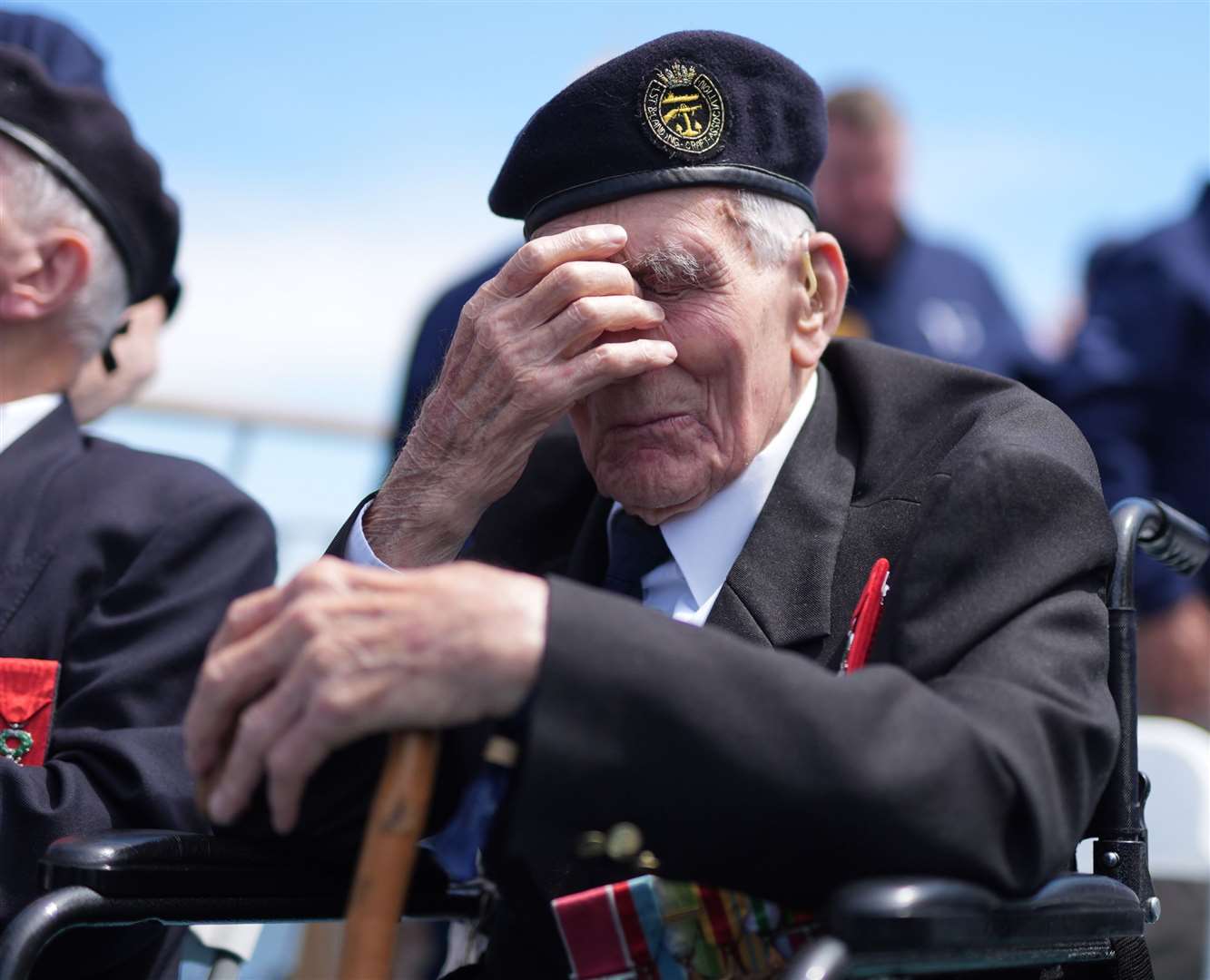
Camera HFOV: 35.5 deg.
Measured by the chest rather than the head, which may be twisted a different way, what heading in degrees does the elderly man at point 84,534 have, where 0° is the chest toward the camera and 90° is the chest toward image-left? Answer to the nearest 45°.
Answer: approximately 45°

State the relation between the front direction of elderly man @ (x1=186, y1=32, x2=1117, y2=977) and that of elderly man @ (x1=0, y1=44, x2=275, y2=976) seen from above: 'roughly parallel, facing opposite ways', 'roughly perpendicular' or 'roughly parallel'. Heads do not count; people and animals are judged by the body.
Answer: roughly parallel

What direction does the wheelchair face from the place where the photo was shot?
facing the viewer and to the left of the viewer

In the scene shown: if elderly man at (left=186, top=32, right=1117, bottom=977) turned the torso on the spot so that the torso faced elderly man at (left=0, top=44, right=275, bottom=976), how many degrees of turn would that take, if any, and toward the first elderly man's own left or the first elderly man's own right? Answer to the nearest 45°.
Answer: approximately 90° to the first elderly man's own right

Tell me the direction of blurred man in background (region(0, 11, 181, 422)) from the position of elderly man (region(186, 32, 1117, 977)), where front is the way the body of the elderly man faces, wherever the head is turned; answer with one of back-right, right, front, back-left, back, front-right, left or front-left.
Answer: right

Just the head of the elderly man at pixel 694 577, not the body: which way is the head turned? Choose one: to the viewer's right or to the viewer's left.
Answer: to the viewer's left

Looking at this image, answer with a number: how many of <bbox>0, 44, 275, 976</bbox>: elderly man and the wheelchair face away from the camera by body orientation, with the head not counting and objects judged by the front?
0

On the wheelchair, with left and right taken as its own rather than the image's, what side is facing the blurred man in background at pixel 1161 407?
back

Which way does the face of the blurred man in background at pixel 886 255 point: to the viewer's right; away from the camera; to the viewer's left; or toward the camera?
toward the camera

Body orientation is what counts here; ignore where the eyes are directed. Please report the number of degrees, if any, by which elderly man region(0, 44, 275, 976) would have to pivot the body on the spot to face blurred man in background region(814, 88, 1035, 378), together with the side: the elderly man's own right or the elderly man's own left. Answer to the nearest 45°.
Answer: approximately 180°

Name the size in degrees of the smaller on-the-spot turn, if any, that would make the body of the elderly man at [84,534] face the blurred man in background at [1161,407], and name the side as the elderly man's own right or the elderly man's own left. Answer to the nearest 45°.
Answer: approximately 180°

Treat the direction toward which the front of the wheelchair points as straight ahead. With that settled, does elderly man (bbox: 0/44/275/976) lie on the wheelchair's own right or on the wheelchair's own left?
on the wheelchair's own right

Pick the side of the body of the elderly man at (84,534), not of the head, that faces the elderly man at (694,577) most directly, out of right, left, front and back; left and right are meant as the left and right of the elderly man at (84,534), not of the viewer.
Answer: left

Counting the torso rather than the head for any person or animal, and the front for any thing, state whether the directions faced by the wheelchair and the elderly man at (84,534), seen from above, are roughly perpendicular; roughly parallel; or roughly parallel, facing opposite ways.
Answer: roughly parallel

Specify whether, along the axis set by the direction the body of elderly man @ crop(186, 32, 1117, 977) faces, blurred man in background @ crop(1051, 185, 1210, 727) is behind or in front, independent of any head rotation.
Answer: behind
